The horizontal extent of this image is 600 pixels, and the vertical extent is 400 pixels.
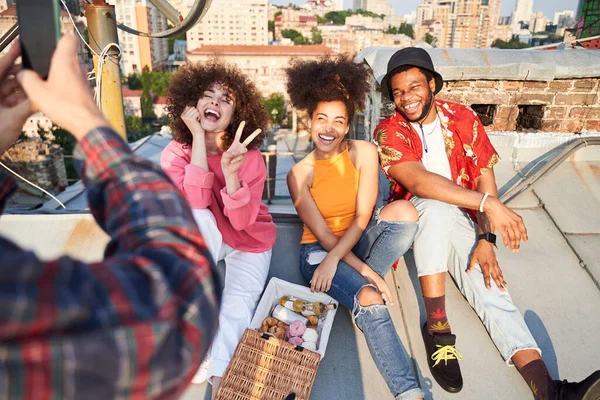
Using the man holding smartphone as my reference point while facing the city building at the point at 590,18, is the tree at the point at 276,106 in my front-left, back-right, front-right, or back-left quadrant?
front-left

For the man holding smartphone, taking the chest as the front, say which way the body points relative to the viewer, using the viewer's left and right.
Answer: facing away from the viewer

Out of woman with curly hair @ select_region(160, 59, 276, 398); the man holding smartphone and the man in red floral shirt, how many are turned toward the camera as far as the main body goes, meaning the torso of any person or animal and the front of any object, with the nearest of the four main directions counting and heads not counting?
2

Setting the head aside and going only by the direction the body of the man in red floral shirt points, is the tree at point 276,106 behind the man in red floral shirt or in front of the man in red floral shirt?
behind

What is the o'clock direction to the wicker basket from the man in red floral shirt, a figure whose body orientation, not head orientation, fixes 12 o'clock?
The wicker basket is roughly at 1 o'clock from the man in red floral shirt.

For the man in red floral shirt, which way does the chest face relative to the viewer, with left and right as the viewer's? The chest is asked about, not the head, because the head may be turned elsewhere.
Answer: facing the viewer

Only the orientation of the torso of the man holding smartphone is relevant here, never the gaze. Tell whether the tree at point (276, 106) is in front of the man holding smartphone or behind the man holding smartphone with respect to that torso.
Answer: in front

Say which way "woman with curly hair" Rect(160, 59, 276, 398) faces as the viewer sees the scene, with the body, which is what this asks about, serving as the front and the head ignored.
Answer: toward the camera

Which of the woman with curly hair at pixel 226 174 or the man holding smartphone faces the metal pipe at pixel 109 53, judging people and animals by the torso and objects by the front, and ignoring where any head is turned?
the man holding smartphone

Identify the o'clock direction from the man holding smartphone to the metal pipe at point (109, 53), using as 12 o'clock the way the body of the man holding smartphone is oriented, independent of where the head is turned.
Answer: The metal pipe is roughly at 12 o'clock from the man holding smartphone.

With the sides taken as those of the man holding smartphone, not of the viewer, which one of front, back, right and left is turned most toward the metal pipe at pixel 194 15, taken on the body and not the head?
front

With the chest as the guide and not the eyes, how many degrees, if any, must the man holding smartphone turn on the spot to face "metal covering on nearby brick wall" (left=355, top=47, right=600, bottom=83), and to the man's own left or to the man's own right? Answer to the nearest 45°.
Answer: approximately 45° to the man's own right

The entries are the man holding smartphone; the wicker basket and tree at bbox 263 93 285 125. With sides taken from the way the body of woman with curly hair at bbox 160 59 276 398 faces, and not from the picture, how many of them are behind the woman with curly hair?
1

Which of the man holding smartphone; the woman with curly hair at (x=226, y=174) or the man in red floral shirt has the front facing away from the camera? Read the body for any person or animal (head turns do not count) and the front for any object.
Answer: the man holding smartphone

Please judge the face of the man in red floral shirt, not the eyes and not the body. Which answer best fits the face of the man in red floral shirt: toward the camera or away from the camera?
toward the camera

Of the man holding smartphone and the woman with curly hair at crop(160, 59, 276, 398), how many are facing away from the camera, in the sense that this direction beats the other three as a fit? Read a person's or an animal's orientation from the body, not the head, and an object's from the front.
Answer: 1

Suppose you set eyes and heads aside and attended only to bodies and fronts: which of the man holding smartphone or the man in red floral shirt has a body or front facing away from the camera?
the man holding smartphone

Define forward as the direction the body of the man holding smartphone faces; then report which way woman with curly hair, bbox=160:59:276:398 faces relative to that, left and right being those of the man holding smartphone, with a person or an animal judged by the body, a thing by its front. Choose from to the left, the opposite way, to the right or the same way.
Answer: the opposite way
